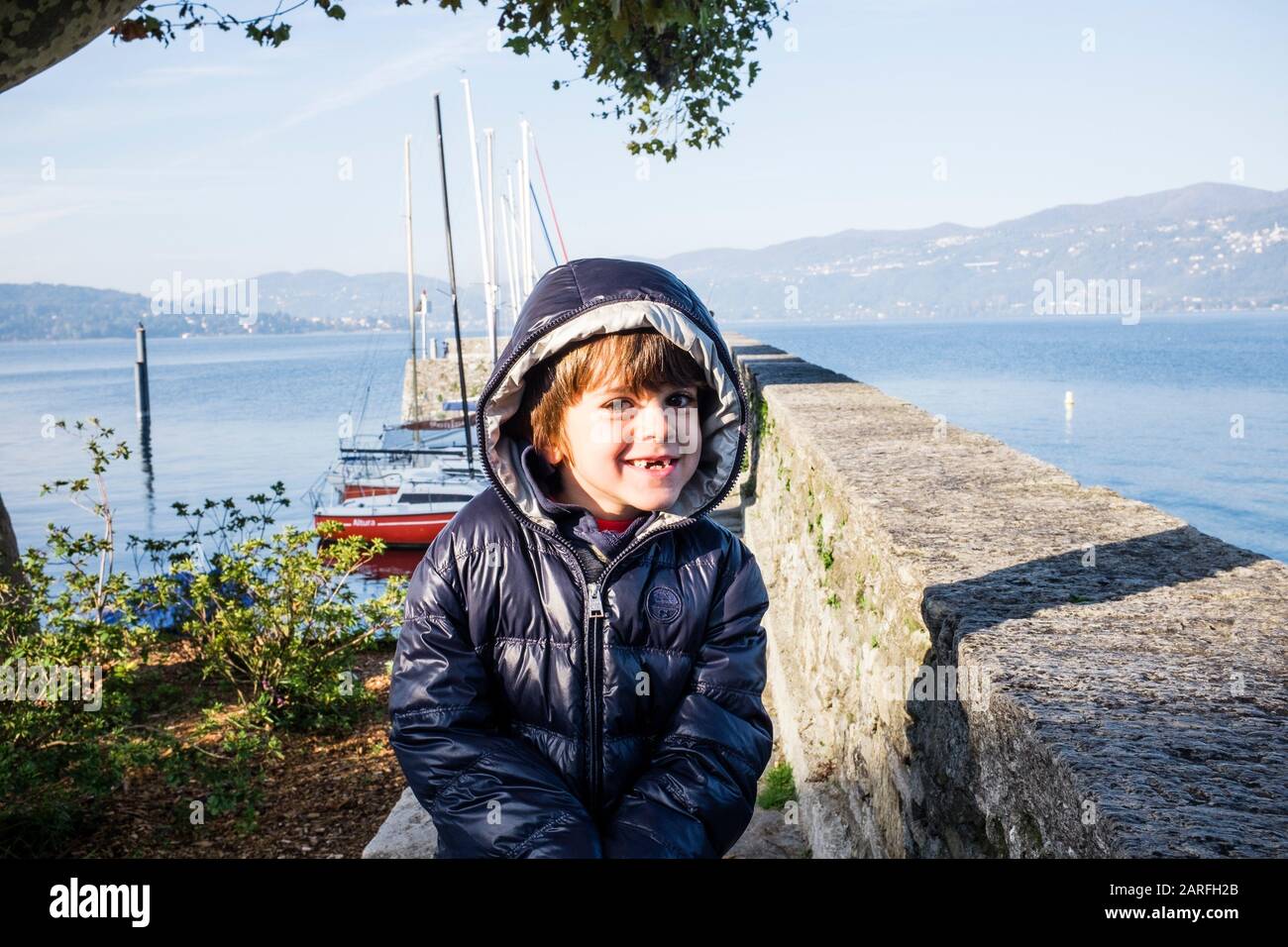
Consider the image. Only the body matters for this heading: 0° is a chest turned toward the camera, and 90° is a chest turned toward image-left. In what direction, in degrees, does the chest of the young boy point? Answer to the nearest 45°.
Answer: approximately 0°

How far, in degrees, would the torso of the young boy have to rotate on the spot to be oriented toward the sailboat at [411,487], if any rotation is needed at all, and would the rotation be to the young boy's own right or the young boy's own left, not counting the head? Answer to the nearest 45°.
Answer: approximately 180°

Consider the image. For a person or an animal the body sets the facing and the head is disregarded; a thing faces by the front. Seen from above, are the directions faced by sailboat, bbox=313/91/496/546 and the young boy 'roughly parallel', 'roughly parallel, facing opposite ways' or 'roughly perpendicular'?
roughly perpendicular
